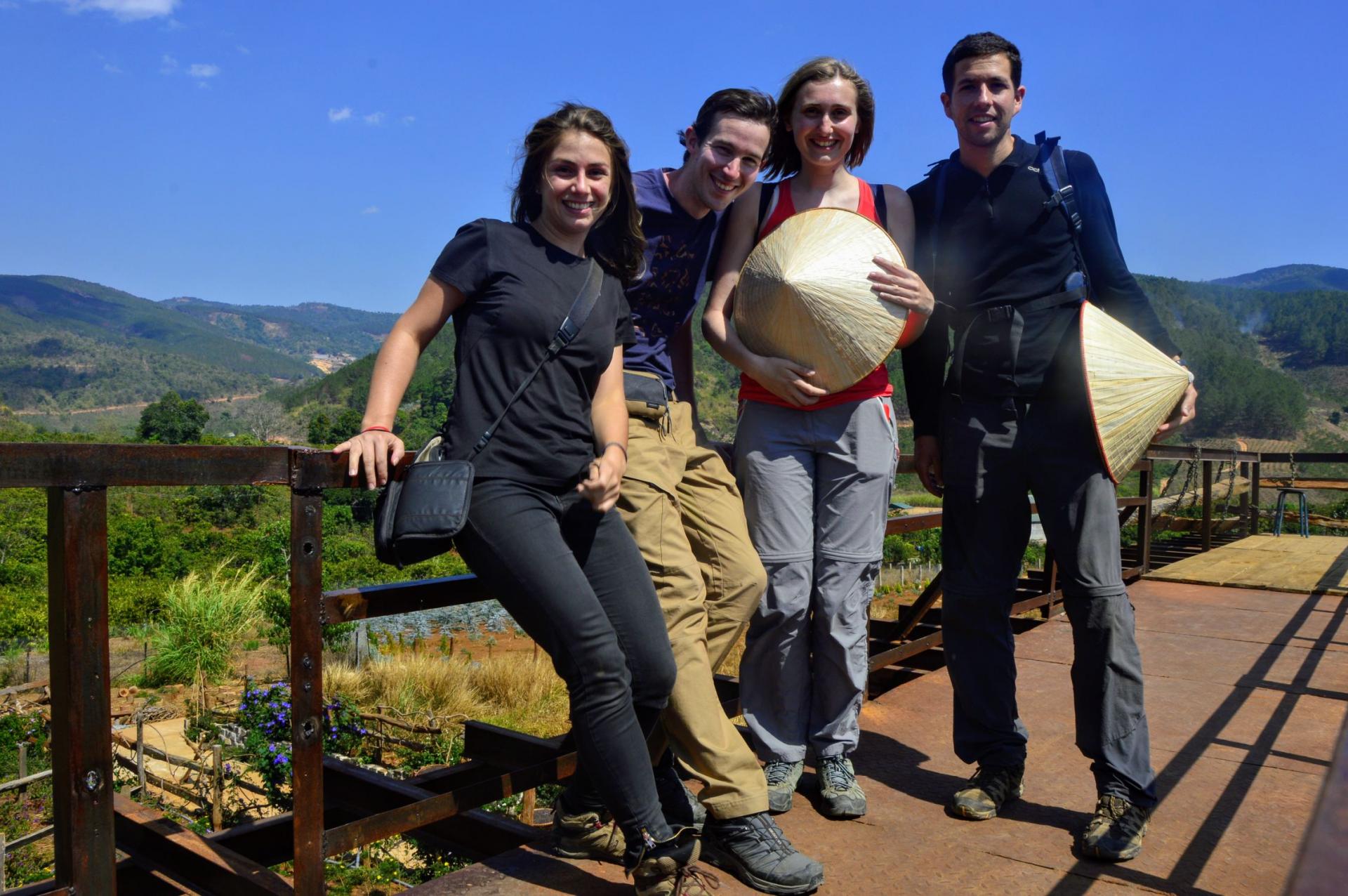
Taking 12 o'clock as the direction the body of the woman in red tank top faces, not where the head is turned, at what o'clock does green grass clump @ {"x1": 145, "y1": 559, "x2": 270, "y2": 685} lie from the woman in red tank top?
The green grass clump is roughly at 5 o'clock from the woman in red tank top.

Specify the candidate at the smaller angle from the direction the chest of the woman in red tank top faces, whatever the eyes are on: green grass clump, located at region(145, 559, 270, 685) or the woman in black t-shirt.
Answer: the woman in black t-shirt

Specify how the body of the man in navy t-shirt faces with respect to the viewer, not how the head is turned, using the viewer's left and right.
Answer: facing the viewer and to the right of the viewer

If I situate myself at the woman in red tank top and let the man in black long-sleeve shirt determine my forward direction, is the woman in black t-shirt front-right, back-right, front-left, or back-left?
back-right

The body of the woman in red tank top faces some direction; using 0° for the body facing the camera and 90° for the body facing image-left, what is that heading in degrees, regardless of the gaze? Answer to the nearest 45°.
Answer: approximately 0°

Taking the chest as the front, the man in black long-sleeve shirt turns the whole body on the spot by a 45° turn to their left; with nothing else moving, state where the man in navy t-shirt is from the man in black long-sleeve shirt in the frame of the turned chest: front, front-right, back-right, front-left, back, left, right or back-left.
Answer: right

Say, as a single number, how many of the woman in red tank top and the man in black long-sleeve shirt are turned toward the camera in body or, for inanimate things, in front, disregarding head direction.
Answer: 2
